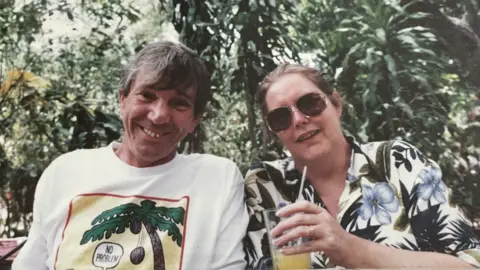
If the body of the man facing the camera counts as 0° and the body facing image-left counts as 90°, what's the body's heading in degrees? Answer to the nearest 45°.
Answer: approximately 0°

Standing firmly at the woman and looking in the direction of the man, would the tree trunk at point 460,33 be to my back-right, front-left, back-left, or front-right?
back-right

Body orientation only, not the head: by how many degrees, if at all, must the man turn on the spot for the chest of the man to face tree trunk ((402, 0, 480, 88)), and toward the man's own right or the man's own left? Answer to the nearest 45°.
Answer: approximately 90° to the man's own left
